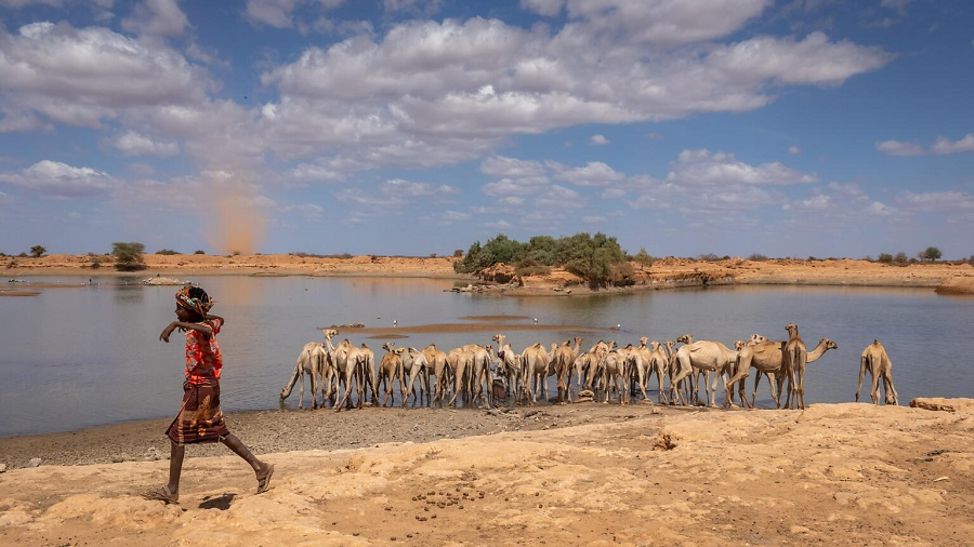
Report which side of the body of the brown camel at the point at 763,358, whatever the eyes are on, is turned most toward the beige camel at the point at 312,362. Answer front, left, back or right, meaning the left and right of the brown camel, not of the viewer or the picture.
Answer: back

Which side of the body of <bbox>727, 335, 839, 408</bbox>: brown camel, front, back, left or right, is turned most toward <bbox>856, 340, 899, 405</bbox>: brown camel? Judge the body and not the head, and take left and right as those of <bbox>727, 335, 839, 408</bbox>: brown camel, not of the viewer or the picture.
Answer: front

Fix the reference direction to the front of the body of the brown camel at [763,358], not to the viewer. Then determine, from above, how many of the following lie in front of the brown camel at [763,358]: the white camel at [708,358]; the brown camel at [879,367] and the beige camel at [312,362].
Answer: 1

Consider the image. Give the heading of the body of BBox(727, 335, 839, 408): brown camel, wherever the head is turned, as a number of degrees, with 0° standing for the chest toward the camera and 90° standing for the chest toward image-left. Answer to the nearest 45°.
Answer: approximately 270°

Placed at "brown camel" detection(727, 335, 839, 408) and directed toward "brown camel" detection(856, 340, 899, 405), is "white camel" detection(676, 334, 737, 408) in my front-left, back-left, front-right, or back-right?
back-left

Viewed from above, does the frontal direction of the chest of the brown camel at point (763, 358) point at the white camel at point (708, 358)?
no

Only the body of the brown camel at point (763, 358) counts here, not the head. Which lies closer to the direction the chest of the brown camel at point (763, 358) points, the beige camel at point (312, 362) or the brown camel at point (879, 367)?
the brown camel
